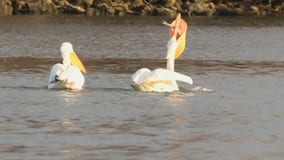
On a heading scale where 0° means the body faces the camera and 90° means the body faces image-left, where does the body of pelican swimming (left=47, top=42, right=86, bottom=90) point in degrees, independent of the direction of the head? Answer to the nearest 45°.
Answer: approximately 225°
